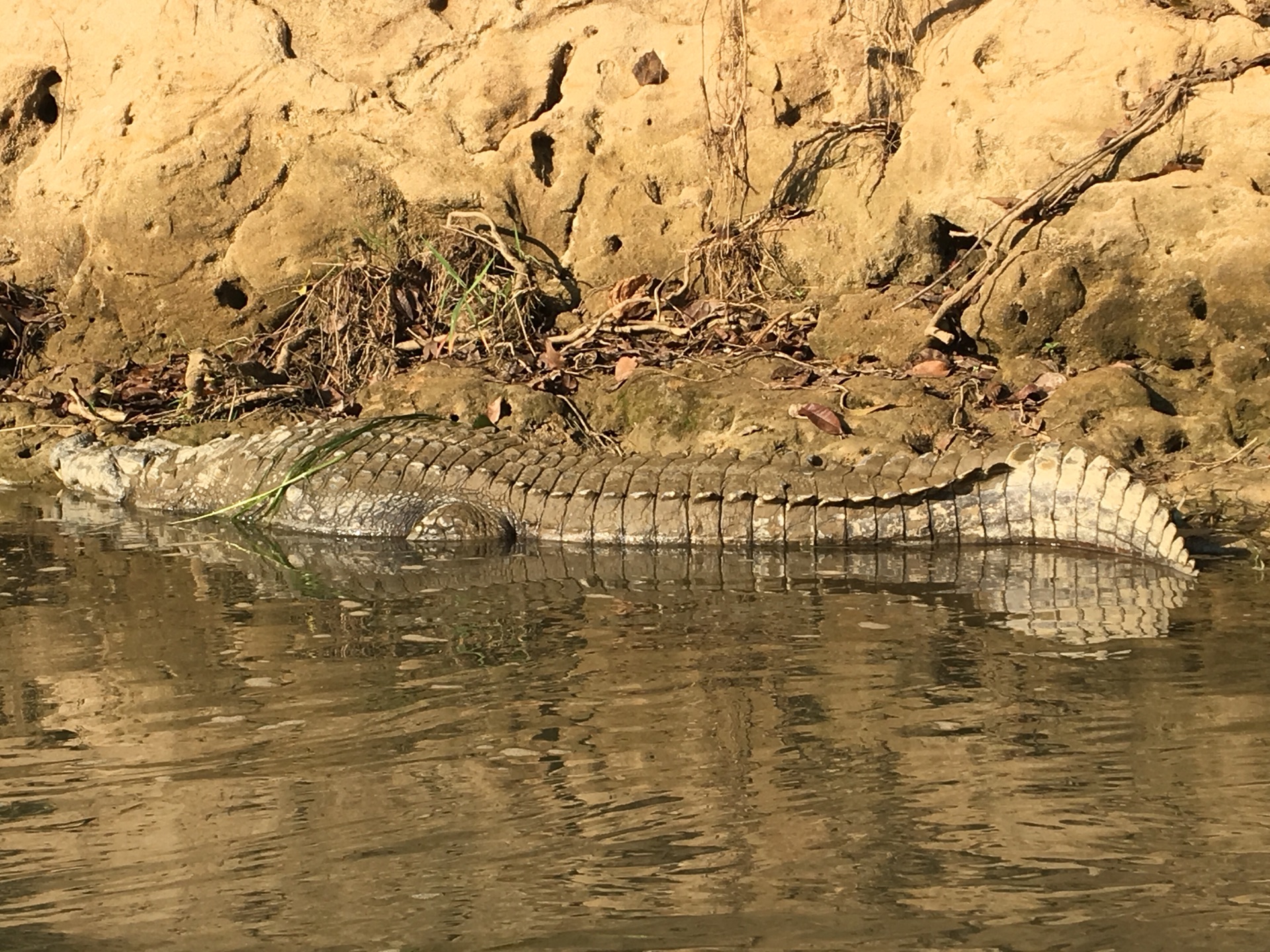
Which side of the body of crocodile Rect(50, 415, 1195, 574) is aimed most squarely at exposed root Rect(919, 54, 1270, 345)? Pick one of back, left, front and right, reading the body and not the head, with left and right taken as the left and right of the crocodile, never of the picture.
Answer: back

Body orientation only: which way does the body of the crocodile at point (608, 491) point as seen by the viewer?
to the viewer's left

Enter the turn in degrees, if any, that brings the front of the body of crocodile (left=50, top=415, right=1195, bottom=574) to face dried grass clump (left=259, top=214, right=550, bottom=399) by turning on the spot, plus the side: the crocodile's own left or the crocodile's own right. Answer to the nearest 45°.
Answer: approximately 45° to the crocodile's own right

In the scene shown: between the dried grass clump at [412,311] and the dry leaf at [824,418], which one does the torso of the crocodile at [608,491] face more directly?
the dried grass clump

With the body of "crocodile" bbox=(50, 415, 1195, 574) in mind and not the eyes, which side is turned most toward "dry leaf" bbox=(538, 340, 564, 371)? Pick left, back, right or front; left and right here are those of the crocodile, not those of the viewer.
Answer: right

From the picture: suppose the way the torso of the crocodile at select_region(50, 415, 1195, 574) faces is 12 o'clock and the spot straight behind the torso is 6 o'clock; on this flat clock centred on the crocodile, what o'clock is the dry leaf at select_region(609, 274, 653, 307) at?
The dry leaf is roughly at 3 o'clock from the crocodile.

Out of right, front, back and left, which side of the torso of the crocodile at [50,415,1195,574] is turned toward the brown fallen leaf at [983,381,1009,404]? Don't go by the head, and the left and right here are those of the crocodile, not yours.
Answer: back

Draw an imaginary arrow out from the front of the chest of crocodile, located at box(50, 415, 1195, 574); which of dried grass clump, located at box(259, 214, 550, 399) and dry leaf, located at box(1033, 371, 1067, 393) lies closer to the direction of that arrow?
the dried grass clump

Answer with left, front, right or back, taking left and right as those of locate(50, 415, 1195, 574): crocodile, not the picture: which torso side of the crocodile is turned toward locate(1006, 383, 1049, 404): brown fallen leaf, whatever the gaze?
back

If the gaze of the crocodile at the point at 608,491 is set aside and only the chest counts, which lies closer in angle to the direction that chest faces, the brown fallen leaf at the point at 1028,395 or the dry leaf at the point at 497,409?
the dry leaf

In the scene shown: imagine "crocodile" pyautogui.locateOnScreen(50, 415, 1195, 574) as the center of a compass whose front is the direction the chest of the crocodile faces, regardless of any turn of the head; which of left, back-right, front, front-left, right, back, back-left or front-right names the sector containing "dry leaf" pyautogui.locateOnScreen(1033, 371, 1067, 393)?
back

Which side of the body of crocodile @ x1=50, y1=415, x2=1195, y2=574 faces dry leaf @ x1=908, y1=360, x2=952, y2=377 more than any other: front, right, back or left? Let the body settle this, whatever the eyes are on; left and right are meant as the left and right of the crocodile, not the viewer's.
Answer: back
